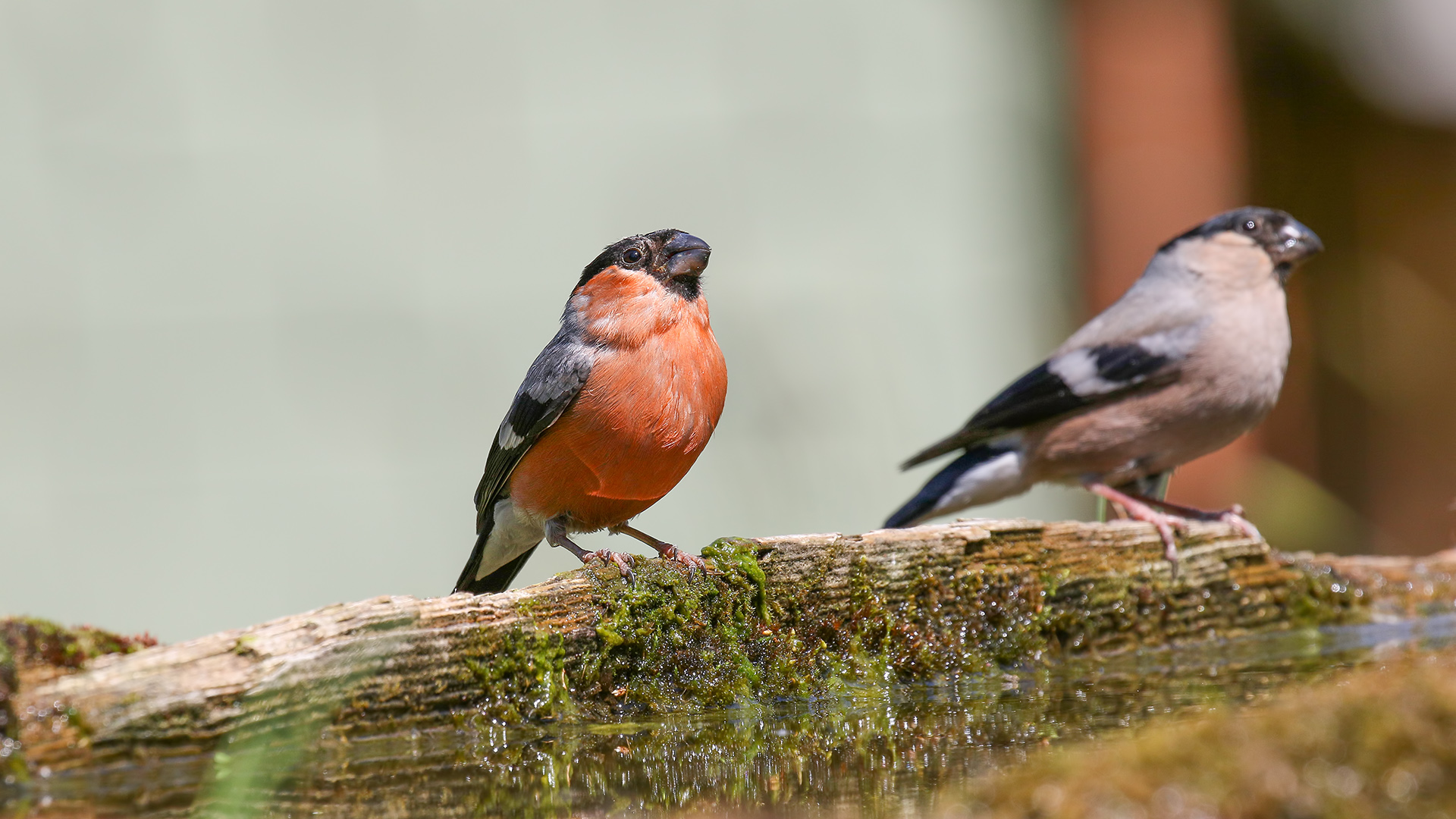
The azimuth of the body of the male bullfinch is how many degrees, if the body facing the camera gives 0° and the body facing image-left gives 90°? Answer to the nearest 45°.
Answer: approximately 315°

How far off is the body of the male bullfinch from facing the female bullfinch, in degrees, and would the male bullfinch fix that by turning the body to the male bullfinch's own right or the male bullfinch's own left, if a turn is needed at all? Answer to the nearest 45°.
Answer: approximately 90° to the male bullfinch's own left

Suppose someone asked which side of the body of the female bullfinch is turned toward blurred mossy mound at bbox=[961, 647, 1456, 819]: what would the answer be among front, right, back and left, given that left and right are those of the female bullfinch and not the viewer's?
right

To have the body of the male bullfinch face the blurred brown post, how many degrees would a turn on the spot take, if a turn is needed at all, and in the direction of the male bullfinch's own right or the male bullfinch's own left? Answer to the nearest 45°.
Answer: approximately 90° to the male bullfinch's own left

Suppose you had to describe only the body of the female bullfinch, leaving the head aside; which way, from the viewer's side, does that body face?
to the viewer's right

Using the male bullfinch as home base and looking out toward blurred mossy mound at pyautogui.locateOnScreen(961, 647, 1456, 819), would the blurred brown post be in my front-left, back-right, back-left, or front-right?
back-left
